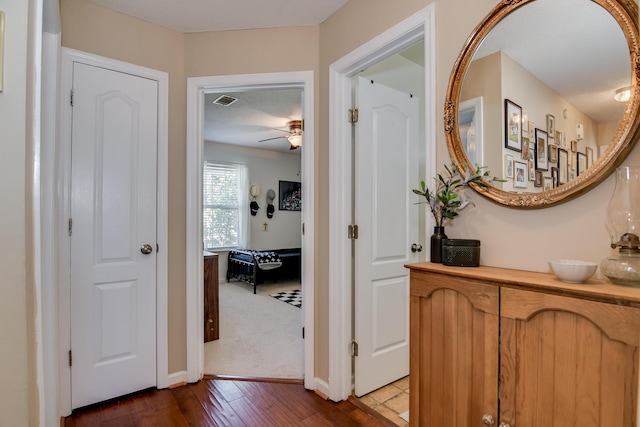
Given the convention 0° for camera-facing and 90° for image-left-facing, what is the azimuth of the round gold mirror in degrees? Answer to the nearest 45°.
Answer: approximately 45°

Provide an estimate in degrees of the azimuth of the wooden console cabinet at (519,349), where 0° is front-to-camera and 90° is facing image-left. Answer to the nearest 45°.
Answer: approximately 45°

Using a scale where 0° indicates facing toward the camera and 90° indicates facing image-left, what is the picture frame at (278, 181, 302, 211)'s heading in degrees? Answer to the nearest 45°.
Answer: approximately 0°

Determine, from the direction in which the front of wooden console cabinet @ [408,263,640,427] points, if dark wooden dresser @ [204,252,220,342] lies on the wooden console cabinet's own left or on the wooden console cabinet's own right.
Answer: on the wooden console cabinet's own right
